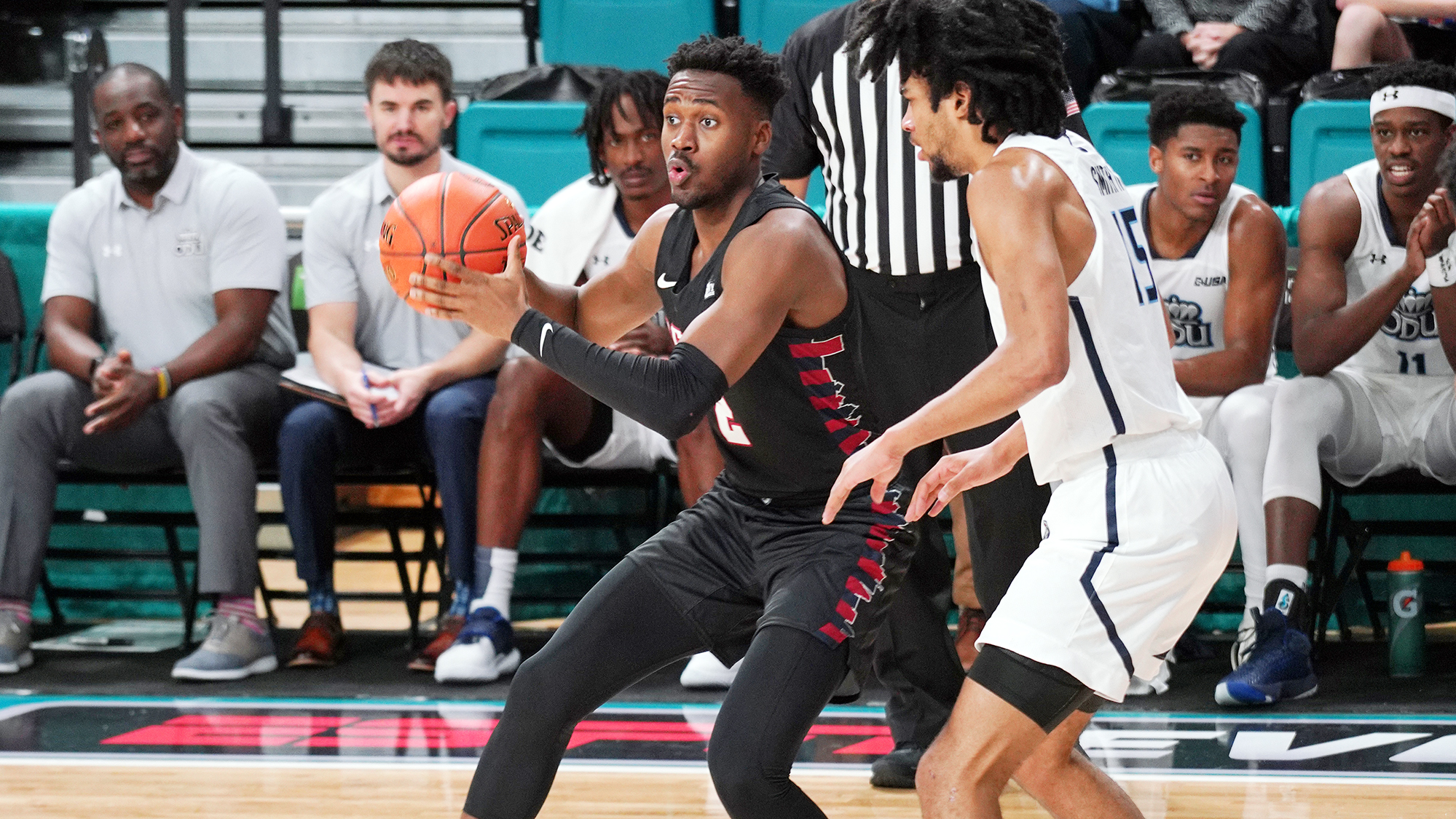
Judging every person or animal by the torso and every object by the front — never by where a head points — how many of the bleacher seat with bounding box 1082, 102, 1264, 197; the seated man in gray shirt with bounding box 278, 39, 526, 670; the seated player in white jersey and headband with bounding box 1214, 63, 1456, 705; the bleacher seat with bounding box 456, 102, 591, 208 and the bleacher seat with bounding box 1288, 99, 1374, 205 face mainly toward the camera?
5

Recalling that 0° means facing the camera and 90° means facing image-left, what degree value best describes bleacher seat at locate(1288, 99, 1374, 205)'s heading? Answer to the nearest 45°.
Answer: approximately 0°

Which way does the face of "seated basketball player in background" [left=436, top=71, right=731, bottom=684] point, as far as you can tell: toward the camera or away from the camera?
toward the camera

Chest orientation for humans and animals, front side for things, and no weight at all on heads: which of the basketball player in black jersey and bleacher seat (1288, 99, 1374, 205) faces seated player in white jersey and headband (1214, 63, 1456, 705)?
the bleacher seat

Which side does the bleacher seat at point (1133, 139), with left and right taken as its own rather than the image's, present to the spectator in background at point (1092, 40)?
back

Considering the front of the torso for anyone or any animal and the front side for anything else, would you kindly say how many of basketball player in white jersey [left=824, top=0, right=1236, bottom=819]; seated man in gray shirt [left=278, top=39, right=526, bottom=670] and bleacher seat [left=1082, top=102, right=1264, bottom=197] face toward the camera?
2

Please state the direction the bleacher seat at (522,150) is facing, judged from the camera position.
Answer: facing the viewer

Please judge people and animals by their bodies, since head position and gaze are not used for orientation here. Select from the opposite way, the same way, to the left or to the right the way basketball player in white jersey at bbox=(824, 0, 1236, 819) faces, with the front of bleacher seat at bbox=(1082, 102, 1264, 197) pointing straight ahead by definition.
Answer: to the right

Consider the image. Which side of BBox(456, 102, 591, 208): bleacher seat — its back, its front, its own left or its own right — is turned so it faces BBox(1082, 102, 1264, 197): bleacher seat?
left

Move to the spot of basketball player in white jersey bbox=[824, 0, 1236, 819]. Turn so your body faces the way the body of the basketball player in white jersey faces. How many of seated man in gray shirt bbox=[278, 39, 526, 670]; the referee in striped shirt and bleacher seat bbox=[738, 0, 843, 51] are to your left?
0

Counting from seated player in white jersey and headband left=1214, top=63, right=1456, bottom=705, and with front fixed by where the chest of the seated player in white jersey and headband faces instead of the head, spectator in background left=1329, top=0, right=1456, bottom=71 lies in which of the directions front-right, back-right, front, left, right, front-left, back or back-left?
back

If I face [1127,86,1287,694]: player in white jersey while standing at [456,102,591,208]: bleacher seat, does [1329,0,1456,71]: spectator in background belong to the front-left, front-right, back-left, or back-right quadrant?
front-left

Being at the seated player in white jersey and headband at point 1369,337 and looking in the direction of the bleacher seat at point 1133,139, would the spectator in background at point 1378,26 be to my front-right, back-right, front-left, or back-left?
front-right

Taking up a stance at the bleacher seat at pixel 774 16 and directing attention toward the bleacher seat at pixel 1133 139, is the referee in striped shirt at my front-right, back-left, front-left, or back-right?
front-right

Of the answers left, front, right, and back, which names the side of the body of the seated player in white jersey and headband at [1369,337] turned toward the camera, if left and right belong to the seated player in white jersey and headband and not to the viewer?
front

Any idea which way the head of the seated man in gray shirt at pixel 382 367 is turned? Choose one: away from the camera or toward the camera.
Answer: toward the camera

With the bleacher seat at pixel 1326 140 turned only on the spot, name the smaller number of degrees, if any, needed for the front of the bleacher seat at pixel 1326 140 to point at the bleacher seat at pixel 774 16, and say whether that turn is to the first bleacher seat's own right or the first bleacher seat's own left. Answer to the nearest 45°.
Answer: approximately 90° to the first bleacher seat's own right

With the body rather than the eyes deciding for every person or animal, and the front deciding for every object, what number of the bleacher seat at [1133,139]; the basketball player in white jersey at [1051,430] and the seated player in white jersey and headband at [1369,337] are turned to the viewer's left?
1

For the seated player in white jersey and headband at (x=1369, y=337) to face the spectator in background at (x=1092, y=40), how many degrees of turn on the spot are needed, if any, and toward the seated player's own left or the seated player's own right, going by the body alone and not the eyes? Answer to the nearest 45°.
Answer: approximately 135° to the seated player's own right
